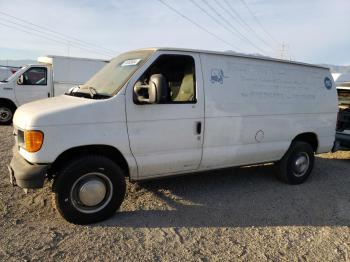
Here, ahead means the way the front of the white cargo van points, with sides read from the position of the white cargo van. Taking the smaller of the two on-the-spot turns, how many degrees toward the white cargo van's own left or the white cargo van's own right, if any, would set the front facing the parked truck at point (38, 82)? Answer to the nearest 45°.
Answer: approximately 90° to the white cargo van's own right

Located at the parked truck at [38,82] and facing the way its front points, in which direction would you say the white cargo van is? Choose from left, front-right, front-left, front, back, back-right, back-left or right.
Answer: left

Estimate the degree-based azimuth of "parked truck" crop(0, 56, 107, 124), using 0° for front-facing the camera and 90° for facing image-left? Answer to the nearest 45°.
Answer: approximately 90°

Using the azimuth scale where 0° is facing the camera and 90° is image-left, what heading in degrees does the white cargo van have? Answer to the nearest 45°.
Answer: approximately 45°

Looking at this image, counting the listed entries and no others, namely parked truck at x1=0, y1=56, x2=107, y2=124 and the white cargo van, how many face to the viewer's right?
0
